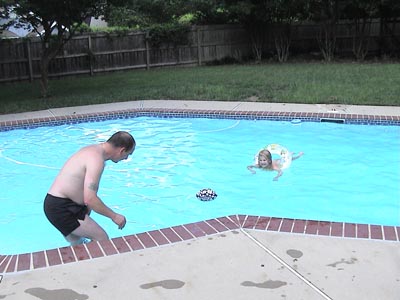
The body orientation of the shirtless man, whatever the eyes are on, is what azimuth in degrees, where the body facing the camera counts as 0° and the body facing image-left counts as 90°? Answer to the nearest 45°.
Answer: approximately 270°

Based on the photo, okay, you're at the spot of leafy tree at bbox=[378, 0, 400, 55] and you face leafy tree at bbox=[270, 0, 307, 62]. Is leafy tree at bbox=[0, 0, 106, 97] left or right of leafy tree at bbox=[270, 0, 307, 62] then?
left

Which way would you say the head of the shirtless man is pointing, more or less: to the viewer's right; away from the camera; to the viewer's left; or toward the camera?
to the viewer's right

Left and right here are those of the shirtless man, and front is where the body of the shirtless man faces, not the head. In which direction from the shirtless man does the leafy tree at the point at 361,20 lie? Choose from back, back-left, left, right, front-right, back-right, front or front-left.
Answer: front-left

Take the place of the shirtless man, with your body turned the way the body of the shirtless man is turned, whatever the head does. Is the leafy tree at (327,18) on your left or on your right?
on your left

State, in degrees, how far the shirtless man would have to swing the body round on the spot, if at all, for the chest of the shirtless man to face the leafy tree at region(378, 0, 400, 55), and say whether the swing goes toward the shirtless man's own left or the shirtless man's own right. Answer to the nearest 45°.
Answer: approximately 45° to the shirtless man's own left

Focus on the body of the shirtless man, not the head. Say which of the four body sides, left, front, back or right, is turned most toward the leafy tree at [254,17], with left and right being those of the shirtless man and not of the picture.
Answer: left

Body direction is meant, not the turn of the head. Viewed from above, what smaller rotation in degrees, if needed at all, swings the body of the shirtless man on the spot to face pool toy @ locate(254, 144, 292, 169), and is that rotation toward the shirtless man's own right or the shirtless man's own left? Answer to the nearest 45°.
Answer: approximately 45° to the shirtless man's own left

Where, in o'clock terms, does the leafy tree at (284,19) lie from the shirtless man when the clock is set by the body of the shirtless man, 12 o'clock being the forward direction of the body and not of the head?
The leafy tree is roughly at 10 o'clock from the shirtless man.

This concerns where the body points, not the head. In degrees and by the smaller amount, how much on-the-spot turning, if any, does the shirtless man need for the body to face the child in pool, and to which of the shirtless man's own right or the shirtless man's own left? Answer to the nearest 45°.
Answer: approximately 45° to the shirtless man's own left
